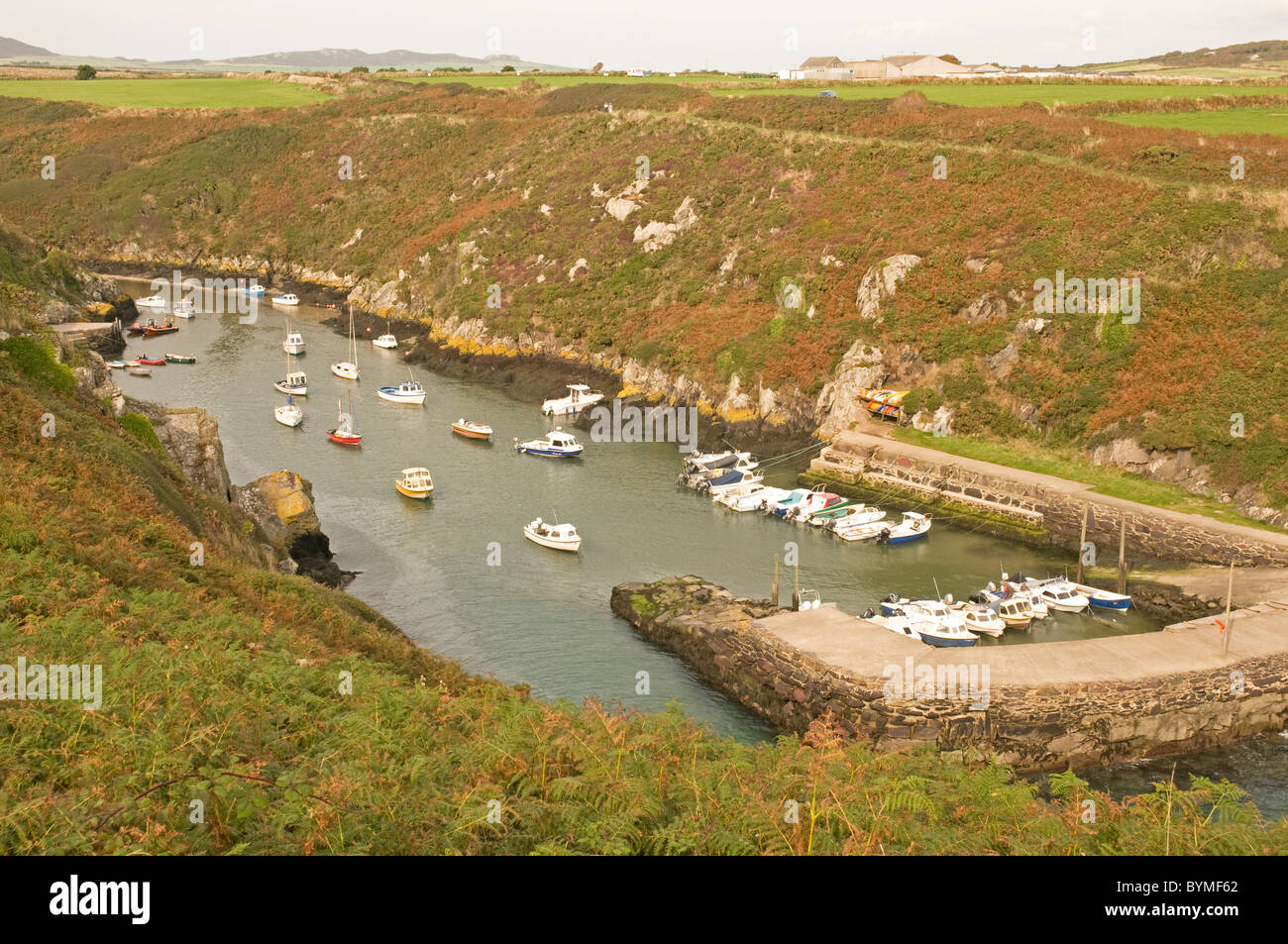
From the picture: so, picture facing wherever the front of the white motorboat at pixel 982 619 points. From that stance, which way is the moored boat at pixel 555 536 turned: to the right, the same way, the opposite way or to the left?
the same way

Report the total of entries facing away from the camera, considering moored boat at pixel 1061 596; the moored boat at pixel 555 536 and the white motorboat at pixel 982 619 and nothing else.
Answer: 0

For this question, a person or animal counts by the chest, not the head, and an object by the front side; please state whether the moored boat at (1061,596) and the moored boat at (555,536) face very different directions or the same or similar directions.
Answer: same or similar directions

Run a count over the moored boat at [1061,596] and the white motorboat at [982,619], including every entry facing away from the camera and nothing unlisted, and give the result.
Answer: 0

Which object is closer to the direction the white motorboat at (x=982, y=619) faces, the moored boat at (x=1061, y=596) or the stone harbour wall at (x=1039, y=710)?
the stone harbour wall

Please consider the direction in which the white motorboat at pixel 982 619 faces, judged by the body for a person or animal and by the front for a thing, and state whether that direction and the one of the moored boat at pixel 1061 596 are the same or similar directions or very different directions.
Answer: same or similar directions
